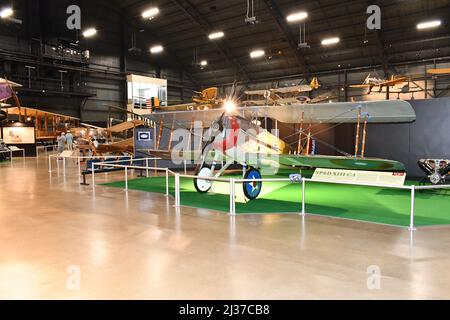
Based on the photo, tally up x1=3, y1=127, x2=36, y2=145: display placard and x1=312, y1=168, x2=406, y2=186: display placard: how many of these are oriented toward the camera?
2

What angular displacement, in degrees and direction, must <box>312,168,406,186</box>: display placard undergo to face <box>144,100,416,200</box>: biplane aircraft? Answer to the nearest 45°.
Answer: approximately 135° to its right

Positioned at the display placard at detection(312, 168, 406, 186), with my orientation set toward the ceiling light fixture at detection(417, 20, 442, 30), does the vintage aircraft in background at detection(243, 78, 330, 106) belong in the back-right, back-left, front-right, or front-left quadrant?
front-left

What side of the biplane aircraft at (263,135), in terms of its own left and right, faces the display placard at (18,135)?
right

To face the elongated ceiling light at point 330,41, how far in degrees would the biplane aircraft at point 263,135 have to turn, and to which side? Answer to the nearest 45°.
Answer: approximately 135° to its right

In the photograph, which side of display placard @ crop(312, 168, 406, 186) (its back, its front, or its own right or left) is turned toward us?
front

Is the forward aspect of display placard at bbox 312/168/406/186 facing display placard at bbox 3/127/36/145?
no

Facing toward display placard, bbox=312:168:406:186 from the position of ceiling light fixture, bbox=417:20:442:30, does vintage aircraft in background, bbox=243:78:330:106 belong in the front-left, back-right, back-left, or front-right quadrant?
front-right

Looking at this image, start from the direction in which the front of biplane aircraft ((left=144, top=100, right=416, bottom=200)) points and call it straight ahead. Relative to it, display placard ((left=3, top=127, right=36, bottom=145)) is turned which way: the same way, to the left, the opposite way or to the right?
to the left

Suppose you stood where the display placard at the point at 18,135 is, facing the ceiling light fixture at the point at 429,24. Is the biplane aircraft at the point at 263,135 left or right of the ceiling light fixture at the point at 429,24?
right

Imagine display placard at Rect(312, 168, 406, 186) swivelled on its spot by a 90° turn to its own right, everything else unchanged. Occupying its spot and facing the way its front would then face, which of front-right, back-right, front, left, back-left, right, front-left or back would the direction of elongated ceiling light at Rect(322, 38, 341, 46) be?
right

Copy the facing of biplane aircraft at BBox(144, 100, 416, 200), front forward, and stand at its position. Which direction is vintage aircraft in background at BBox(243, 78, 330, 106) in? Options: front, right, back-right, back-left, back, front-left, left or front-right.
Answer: back-right

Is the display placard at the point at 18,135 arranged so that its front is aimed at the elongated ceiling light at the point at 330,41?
no

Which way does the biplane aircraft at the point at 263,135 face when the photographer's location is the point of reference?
facing the viewer and to the left of the viewer
